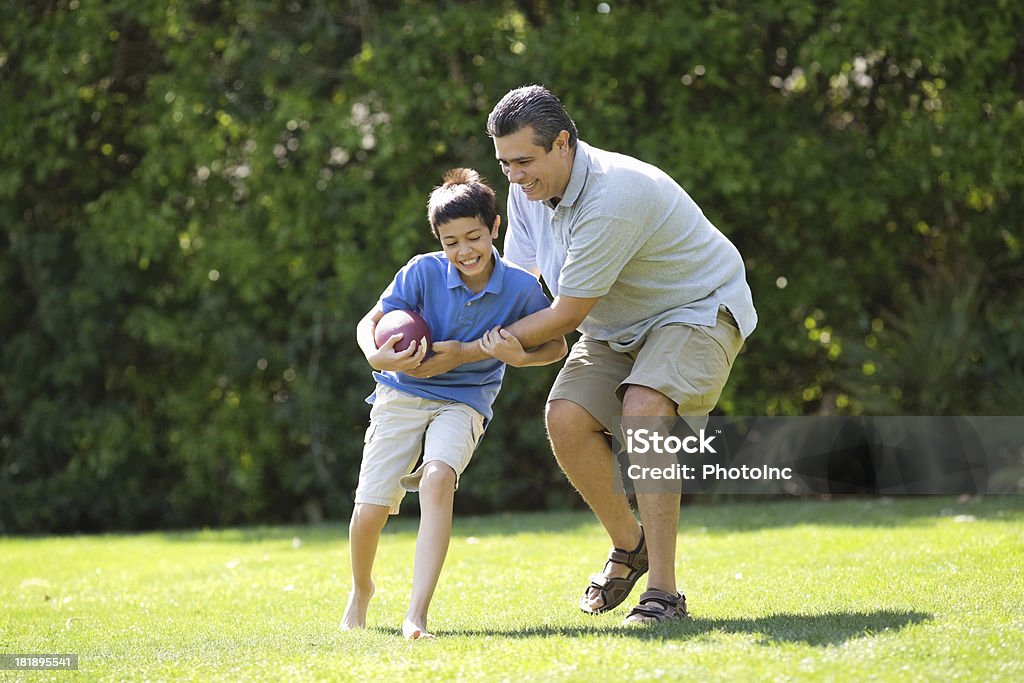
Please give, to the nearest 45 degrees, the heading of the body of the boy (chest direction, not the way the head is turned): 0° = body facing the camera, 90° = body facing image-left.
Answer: approximately 0°

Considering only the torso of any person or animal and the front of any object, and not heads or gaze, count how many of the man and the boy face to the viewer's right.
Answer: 0

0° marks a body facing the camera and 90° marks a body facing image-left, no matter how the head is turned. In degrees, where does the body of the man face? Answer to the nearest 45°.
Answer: approximately 45°
